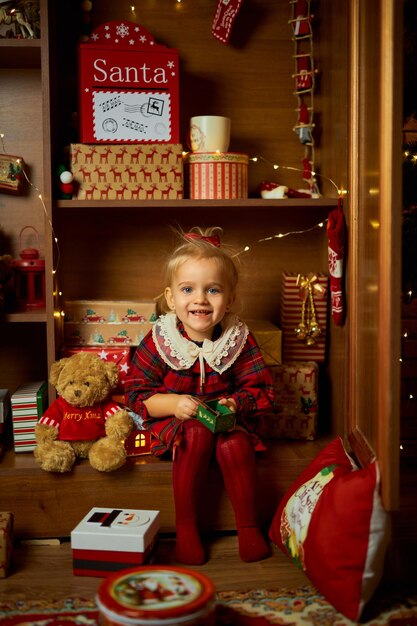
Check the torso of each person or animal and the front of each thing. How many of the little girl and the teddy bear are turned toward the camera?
2

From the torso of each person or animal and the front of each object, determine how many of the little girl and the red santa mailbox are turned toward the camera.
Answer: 2

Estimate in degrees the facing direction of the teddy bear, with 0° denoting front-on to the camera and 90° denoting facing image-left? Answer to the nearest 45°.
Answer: approximately 0°

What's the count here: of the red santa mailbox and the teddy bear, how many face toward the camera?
2

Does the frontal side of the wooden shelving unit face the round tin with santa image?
yes

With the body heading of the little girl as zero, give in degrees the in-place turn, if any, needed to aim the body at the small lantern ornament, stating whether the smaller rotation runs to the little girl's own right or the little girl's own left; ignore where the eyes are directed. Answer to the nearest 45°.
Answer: approximately 135° to the little girl's own right
